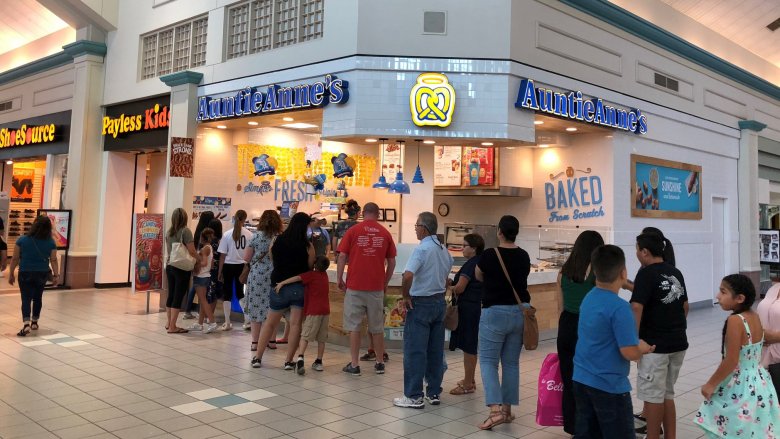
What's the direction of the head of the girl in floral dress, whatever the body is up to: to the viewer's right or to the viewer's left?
to the viewer's left

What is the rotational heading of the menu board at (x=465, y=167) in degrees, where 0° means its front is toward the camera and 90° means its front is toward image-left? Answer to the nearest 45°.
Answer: approximately 0°

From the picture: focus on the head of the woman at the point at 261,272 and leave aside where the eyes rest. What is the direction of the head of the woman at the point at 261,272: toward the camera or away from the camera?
away from the camera

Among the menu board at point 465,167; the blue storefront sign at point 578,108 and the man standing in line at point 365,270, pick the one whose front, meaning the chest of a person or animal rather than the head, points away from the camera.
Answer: the man standing in line

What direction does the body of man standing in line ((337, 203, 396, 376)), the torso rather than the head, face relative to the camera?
away from the camera

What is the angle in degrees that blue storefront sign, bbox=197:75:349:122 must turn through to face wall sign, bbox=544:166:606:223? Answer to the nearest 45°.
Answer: approximately 135° to its left
